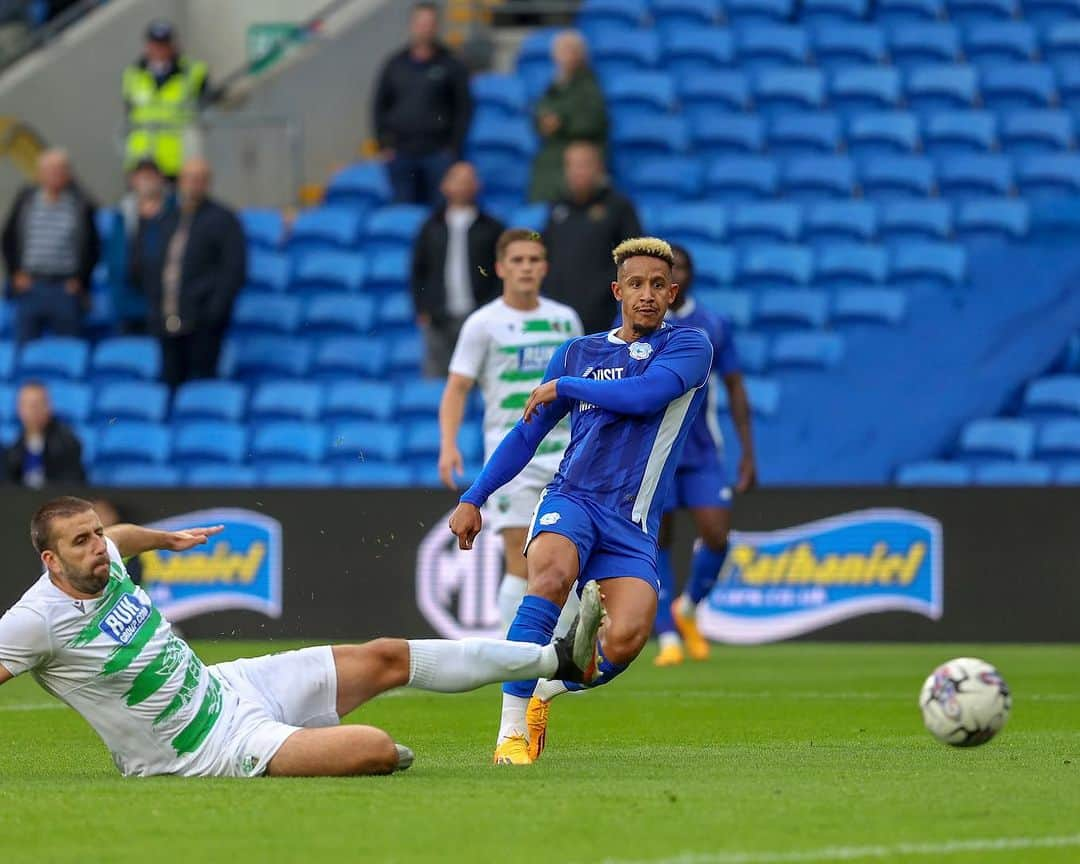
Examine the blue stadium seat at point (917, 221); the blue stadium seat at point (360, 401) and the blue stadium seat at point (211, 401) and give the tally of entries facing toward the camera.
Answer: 3

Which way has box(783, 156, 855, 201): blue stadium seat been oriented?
toward the camera

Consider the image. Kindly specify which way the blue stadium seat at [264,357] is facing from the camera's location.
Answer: facing the viewer

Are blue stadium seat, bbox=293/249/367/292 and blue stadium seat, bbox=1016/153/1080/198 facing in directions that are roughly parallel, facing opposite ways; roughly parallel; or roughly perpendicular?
roughly parallel

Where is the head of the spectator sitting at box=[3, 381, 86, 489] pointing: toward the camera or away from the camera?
toward the camera

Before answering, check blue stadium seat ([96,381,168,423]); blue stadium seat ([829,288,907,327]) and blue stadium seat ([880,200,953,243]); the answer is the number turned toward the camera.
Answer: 3

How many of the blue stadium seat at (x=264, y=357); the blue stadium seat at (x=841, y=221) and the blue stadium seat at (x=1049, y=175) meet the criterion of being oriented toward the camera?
3

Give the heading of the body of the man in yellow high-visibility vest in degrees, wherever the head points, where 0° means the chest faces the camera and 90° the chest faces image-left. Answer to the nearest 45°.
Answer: approximately 0°

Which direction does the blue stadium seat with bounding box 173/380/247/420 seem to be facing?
toward the camera

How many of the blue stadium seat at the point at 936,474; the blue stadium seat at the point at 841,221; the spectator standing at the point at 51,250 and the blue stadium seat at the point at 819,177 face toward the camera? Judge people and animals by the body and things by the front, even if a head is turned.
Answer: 4

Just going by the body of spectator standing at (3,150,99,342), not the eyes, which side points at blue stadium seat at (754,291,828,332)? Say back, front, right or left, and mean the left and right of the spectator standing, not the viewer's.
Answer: left

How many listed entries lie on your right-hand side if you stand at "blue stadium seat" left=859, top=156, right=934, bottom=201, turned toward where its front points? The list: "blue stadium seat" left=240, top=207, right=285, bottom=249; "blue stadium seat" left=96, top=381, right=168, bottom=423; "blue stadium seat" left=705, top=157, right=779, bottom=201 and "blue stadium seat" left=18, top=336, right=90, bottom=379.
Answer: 4

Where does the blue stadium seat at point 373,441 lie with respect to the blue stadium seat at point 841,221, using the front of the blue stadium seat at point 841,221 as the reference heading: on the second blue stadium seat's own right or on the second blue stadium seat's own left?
on the second blue stadium seat's own right
